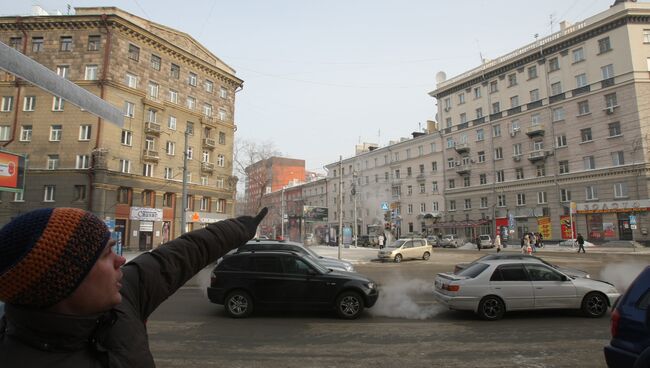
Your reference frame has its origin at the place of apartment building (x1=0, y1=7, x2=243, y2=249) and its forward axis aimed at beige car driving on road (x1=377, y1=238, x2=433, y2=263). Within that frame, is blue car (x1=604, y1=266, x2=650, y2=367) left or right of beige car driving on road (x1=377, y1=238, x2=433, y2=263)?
right

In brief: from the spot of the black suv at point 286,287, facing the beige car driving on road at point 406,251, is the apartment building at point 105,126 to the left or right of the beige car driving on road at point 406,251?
left

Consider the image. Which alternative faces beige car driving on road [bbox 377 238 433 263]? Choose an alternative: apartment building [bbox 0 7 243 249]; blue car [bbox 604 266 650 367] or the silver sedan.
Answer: the apartment building

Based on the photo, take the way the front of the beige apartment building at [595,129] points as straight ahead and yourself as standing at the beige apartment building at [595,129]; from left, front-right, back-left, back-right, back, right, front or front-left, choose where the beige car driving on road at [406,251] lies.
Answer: front

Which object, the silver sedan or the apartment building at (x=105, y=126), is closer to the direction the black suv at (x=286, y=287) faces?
the silver sedan

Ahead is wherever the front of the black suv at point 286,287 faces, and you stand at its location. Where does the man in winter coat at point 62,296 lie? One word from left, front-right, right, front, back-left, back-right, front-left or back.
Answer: right

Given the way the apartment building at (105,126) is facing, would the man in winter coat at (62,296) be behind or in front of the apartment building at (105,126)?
in front

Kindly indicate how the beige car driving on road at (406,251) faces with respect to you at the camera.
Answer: facing the viewer and to the left of the viewer

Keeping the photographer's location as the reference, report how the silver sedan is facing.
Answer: facing to the right of the viewer
